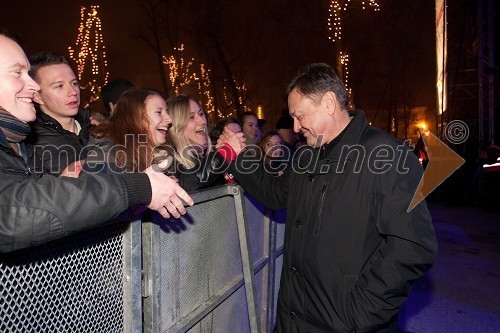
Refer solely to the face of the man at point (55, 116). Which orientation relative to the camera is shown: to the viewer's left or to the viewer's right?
to the viewer's right

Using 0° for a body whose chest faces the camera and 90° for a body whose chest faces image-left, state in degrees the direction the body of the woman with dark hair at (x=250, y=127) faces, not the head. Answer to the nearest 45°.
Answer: approximately 315°

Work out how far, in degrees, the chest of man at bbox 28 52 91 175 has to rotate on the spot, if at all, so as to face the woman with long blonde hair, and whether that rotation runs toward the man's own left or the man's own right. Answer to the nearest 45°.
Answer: approximately 45° to the man's own left

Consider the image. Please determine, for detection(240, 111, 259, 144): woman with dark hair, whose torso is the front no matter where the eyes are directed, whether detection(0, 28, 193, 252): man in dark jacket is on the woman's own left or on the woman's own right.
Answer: on the woman's own right

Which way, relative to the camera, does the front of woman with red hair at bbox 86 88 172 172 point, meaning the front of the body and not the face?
to the viewer's right

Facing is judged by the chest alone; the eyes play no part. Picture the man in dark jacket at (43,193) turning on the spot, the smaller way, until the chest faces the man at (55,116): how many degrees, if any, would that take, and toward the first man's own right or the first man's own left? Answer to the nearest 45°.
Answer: approximately 90° to the first man's own left

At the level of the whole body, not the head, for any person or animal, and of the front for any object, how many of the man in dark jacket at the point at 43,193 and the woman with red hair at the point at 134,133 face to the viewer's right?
2

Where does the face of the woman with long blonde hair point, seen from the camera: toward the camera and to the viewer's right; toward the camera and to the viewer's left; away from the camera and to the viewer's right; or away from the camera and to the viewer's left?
toward the camera and to the viewer's right

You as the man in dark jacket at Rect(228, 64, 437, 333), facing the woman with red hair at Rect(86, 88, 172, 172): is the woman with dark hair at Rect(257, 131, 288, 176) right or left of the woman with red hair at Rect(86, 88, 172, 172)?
right

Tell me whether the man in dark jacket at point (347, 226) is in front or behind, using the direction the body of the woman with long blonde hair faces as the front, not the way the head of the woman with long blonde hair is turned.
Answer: in front

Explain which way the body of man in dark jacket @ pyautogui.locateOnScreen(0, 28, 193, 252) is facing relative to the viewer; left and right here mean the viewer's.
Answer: facing to the right of the viewer
